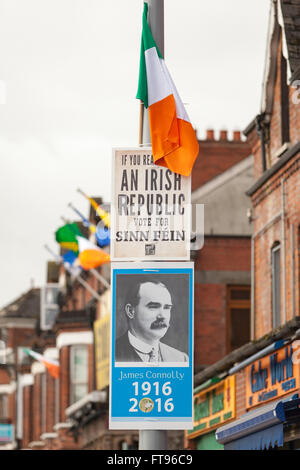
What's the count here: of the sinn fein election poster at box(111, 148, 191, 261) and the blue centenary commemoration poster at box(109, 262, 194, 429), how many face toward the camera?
2

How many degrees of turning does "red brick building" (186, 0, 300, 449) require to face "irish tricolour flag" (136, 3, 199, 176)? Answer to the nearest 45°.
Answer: approximately 45° to its left

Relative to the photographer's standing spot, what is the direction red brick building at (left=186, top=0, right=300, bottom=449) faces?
facing the viewer and to the left of the viewer

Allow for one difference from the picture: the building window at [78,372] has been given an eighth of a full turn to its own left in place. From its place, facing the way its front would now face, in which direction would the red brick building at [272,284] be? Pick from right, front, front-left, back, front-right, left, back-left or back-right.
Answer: right

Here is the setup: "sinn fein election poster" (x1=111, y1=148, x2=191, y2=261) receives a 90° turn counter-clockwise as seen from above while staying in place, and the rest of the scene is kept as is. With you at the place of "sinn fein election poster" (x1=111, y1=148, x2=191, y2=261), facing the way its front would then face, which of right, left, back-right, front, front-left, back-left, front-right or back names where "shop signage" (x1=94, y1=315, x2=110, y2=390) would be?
left

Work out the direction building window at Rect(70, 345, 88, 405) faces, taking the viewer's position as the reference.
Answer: facing the viewer and to the right of the viewer

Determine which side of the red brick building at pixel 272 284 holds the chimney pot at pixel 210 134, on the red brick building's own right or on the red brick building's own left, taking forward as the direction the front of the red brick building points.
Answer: on the red brick building's own right

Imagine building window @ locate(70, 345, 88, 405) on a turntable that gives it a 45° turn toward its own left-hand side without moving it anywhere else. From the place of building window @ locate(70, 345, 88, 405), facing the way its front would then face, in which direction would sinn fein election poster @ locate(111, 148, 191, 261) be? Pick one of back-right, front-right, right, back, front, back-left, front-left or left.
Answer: right
